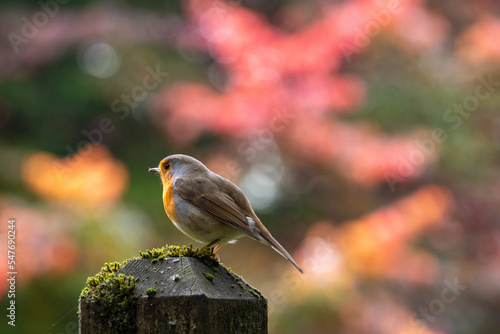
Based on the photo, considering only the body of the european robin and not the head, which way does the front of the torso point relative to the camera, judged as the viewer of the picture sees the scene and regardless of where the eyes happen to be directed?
to the viewer's left

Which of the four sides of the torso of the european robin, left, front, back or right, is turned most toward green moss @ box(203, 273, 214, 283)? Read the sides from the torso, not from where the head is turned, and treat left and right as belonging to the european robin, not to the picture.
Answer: left
